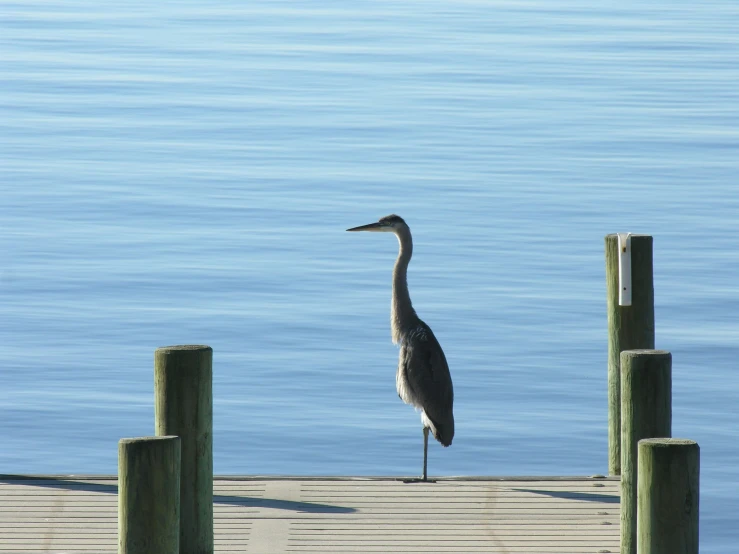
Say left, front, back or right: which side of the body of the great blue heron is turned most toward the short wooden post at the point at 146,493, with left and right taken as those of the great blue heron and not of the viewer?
left

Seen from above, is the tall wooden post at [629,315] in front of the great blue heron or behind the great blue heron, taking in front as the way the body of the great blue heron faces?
behind

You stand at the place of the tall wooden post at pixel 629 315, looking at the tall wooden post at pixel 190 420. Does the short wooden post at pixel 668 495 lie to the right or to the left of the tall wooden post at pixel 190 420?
left

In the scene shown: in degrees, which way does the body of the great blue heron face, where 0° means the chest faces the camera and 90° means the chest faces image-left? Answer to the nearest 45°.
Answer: approximately 90°

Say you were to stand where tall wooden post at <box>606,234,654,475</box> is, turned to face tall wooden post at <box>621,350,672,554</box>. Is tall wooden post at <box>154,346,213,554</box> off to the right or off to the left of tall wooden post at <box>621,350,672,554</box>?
right
